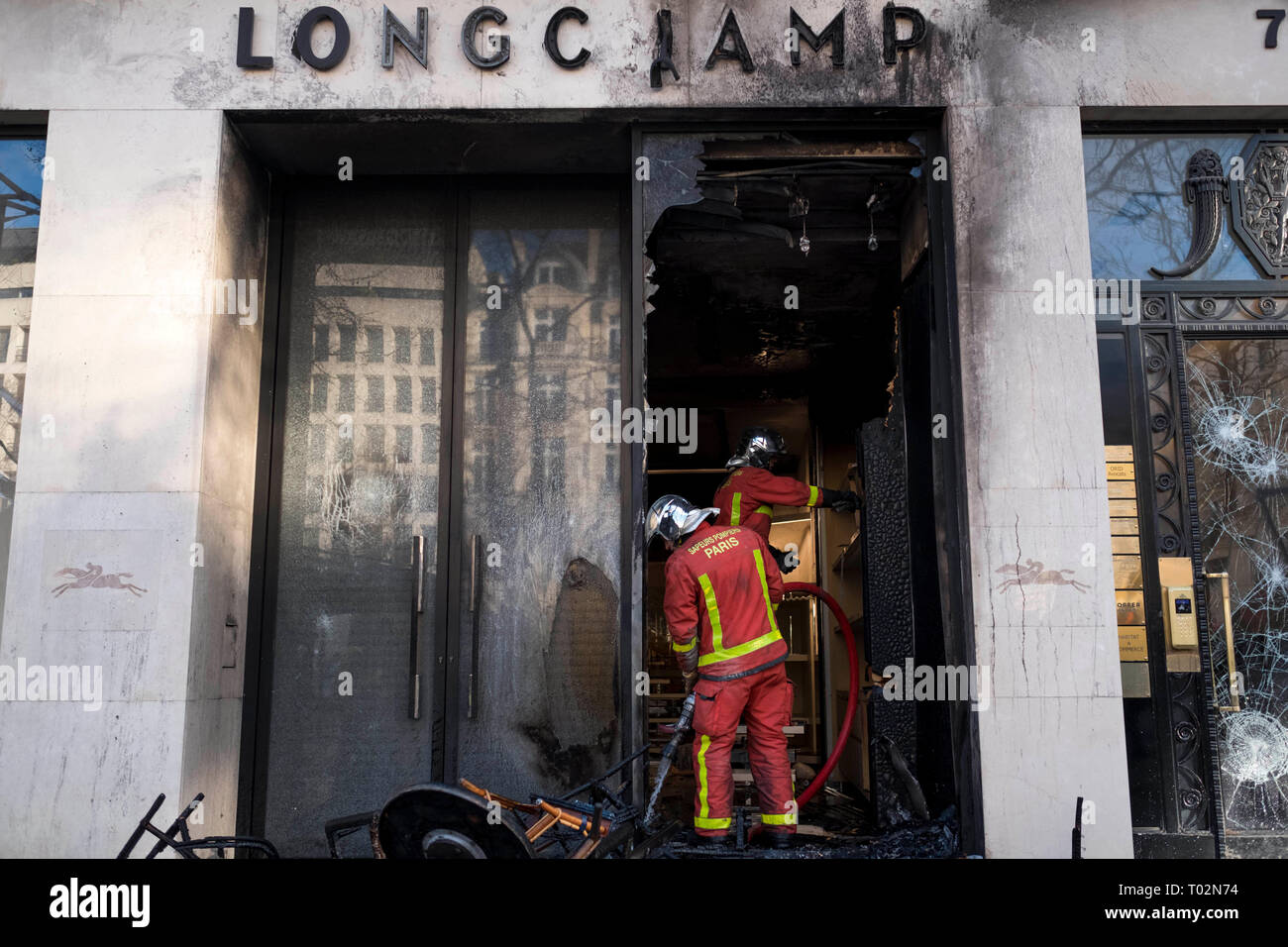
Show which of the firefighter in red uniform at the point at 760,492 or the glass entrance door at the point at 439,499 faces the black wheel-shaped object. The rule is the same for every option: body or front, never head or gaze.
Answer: the glass entrance door

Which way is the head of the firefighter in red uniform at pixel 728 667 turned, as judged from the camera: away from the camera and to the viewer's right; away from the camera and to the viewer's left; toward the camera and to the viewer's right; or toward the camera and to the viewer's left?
away from the camera and to the viewer's left

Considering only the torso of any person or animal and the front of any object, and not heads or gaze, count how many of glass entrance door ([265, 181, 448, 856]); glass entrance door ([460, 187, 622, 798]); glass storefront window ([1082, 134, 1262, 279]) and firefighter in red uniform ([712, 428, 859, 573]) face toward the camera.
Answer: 3

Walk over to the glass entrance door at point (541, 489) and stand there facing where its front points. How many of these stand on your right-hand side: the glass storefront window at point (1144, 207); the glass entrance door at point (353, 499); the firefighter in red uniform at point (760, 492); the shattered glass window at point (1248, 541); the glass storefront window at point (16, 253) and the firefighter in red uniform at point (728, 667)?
2

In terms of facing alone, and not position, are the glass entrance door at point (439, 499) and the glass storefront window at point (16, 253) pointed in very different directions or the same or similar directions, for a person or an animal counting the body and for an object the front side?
same or similar directions

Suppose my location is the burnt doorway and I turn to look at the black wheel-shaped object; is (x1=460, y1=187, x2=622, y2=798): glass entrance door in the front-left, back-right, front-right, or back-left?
front-right

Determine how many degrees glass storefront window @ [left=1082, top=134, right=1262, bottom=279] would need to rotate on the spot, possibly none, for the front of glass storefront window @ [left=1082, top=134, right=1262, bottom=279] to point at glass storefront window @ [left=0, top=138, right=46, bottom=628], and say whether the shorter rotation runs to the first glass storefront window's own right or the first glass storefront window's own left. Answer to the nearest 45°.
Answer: approximately 45° to the first glass storefront window's own right

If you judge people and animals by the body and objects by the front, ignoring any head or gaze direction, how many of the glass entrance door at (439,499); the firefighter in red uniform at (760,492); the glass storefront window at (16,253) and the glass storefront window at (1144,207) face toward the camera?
3

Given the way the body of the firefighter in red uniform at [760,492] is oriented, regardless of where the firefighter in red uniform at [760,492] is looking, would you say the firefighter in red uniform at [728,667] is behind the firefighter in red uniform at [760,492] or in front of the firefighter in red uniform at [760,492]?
behind

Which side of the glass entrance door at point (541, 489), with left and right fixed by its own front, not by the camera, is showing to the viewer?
front

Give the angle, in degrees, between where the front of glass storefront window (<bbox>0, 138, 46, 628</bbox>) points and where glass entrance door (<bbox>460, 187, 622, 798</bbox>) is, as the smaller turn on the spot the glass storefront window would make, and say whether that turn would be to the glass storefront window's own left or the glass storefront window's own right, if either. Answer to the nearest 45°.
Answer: approximately 90° to the glass storefront window's own left

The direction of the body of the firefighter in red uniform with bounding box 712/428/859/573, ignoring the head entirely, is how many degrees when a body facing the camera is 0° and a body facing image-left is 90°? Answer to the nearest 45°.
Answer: approximately 225°

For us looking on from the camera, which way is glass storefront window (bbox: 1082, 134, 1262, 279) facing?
facing the viewer

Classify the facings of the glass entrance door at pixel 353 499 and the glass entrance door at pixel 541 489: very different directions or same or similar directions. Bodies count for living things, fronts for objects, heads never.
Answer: same or similar directions
